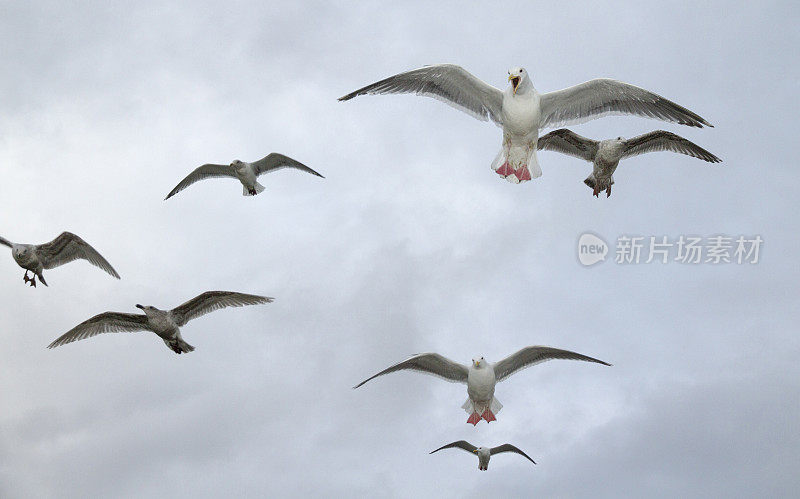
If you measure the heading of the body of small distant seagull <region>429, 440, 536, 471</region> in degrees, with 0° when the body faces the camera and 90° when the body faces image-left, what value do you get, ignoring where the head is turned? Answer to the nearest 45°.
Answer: approximately 0°

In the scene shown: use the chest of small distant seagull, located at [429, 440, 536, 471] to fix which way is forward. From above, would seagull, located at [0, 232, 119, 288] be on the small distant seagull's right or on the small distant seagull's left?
on the small distant seagull's right

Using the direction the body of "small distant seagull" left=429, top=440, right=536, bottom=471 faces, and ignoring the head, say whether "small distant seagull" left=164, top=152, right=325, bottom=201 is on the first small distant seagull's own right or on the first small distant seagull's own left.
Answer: on the first small distant seagull's own right
